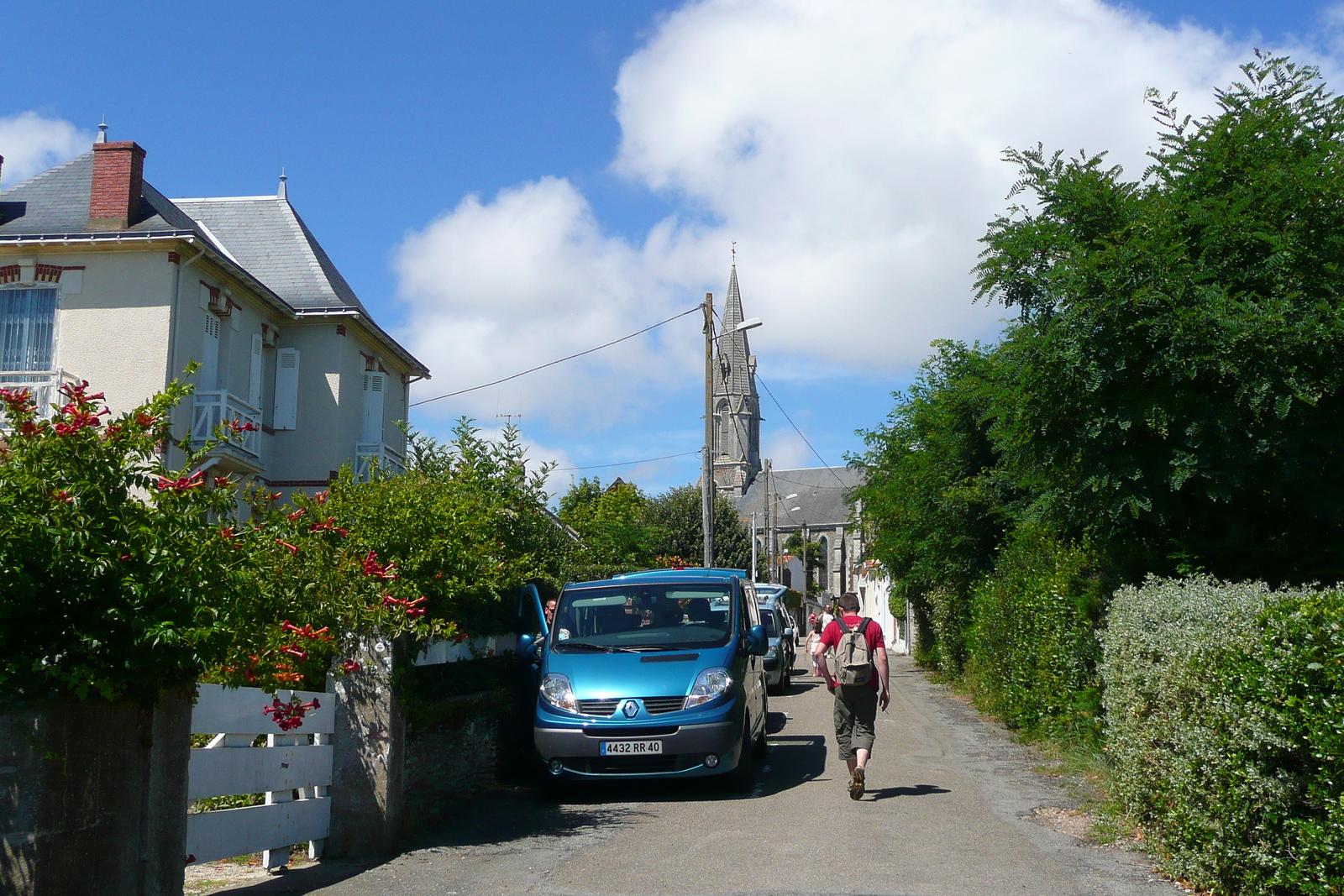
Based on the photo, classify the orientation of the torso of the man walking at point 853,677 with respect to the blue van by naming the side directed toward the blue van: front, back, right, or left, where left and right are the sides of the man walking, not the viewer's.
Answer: left

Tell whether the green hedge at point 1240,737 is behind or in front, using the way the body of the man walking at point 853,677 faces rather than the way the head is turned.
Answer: behind

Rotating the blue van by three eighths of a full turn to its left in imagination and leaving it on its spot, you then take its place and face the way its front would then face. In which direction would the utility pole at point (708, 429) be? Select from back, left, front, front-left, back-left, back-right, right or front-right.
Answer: front-left

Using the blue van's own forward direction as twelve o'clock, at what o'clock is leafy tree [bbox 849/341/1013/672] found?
The leafy tree is roughly at 7 o'clock from the blue van.

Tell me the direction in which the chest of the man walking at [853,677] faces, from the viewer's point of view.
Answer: away from the camera

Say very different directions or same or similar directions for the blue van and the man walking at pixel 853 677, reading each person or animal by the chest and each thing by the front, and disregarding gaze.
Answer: very different directions

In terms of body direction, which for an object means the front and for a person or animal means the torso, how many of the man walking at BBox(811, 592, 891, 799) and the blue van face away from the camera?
1

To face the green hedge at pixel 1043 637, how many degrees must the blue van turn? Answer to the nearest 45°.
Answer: approximately 135° to its left

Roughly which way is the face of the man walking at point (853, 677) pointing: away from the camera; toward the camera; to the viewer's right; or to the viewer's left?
away from the camera

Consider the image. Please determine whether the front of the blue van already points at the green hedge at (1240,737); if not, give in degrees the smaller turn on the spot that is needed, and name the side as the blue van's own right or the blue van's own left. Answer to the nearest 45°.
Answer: approximately 45° to the blue van's own left

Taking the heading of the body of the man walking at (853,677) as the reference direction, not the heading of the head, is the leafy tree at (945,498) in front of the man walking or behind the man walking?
in front
